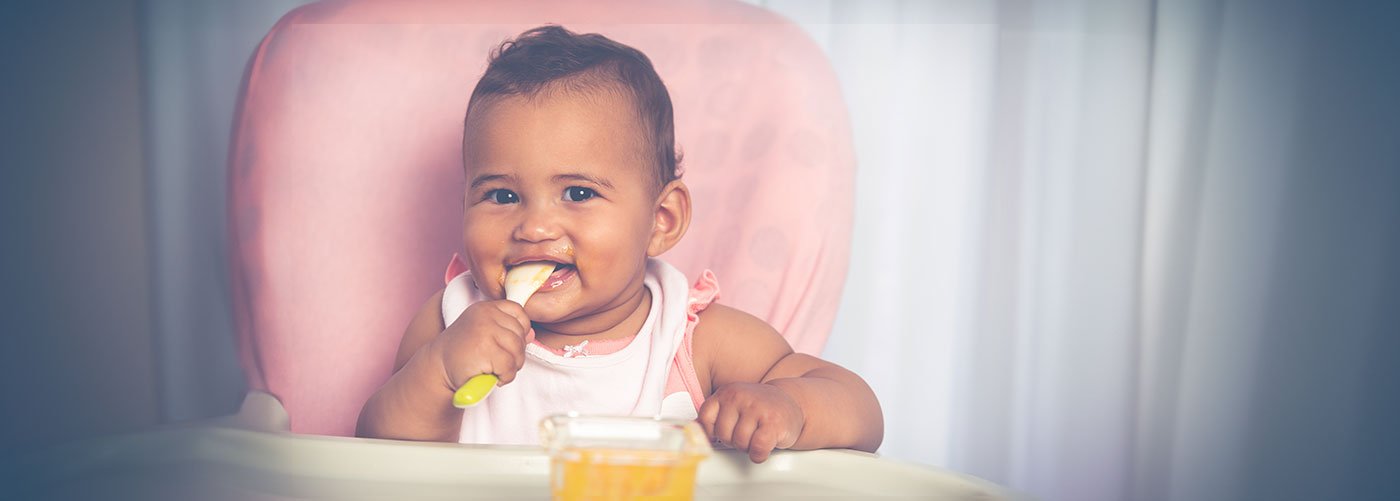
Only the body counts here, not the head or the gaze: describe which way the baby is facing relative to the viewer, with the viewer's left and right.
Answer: facing the viewer

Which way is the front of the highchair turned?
toward the camera
